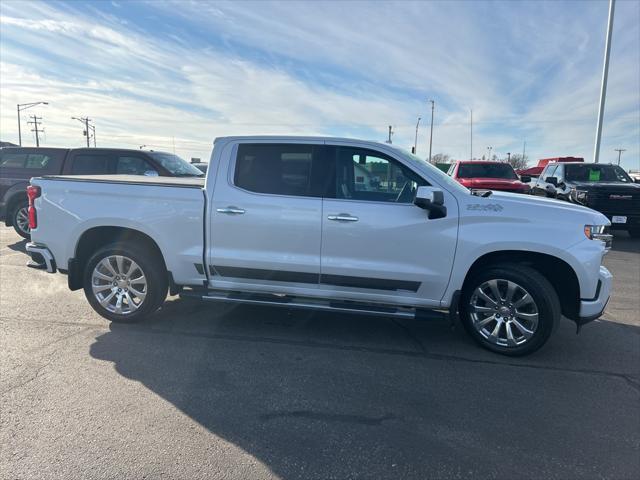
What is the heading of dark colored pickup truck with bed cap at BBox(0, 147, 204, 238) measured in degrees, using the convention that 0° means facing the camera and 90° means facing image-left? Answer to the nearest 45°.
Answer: approximately 315°

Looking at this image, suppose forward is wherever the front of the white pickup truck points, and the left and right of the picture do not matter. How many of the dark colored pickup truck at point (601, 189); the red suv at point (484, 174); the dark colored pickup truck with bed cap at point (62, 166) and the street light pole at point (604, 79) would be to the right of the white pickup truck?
0

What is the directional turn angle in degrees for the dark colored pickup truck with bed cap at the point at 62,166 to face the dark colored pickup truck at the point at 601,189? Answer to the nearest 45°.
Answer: approximately 45° to its left

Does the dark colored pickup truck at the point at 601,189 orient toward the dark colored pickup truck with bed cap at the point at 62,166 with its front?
no

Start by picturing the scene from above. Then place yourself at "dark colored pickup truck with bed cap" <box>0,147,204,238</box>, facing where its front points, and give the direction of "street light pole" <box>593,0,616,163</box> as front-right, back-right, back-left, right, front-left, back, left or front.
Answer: front-left

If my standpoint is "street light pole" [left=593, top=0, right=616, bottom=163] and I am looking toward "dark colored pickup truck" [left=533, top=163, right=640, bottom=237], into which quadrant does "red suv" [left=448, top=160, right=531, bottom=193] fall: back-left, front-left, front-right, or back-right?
front-right

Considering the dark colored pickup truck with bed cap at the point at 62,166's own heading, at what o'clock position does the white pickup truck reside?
The white pickup truck is roughly at 1 o'clock from the dark colored pickup truck with bed cap.

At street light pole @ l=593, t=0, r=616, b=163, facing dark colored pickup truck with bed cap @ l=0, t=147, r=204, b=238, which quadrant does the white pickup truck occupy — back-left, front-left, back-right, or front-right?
front-left

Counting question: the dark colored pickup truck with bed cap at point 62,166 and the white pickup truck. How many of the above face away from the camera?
0

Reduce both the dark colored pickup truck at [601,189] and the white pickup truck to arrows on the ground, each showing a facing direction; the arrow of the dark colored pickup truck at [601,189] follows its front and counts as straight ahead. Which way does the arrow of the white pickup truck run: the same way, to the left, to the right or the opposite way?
to the left

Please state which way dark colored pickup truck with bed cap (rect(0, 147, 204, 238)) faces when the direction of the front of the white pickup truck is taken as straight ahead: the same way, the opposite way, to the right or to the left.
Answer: the same way

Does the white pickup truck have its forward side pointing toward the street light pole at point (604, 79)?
no

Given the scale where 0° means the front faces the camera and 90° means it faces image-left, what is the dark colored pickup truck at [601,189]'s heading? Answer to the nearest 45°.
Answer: approximately 315°

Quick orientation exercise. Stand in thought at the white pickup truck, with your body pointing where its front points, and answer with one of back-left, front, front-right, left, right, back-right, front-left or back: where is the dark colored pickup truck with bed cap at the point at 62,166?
back-left

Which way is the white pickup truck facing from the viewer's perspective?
to the viewer's right

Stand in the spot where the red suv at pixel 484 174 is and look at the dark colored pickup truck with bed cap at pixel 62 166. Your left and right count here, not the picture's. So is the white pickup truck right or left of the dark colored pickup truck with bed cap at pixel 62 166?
left

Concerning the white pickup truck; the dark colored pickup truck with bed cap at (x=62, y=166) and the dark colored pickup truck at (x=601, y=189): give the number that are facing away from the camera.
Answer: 0

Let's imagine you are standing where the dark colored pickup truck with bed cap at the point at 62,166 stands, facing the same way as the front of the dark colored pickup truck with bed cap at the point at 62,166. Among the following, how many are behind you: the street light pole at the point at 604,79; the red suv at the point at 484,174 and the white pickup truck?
0
